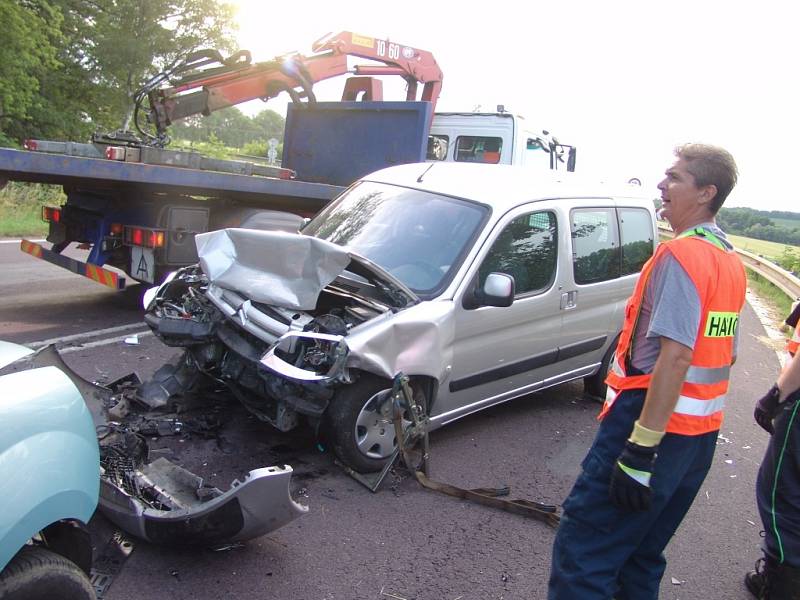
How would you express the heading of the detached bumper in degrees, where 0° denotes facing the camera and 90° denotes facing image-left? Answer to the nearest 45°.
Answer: approximately 0°

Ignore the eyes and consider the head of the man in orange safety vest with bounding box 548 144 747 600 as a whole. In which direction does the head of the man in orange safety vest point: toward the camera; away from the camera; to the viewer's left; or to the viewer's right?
to the viewer's left

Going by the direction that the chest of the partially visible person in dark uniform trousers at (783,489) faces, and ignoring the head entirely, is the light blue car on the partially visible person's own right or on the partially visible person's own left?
on the partially visible person's own left

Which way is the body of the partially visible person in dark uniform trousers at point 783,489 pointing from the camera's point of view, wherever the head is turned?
to the viewer's left

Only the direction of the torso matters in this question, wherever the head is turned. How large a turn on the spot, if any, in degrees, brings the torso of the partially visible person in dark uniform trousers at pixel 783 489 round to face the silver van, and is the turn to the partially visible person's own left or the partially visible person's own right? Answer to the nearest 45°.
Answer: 0° — they already face it

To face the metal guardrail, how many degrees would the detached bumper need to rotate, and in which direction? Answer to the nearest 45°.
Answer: approximately 135° to its left

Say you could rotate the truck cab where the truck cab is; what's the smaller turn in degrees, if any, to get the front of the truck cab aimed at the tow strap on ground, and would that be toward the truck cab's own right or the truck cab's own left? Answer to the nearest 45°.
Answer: approximately 135° to the truck cab's own right

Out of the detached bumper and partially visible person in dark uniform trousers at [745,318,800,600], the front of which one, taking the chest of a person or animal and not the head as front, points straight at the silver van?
the partially visible person in dark uniform trousers

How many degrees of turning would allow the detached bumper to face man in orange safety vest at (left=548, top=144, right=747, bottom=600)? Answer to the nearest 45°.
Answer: approximately 45° to its left

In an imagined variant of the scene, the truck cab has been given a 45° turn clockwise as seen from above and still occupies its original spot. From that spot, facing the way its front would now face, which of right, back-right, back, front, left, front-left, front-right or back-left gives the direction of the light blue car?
right

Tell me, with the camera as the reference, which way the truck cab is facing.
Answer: facing away from the viewer and to the right of the viewer

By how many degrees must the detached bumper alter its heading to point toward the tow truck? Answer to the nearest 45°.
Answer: approximately 180°

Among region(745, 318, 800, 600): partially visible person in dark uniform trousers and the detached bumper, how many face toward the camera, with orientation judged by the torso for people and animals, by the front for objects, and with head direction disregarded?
1
